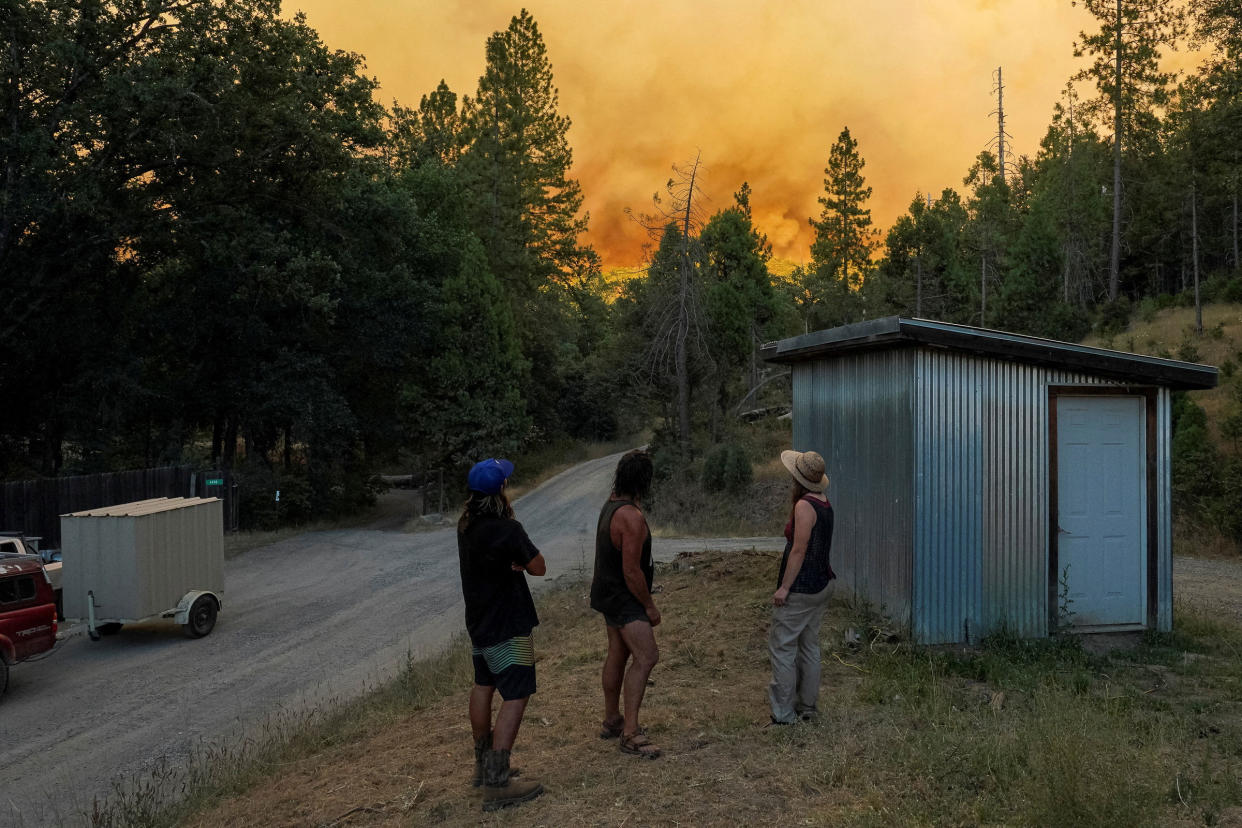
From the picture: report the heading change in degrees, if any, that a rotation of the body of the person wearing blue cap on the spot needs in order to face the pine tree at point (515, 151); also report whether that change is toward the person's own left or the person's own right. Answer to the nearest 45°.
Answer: approximately 45° to the person's own left

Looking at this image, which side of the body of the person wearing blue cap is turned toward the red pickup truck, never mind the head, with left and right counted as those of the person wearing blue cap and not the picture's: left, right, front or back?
left

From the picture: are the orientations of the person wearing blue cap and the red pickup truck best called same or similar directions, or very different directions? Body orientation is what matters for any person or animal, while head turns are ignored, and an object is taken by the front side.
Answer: very different directions

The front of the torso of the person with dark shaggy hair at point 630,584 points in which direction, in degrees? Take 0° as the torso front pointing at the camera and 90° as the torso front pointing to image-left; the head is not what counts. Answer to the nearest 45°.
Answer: approximately 225°

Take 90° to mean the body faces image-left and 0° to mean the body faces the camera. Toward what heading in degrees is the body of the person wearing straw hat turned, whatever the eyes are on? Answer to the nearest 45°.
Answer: approximately 135°

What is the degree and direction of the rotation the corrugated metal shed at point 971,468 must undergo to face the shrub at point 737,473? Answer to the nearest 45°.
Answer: approximately 135° to its left

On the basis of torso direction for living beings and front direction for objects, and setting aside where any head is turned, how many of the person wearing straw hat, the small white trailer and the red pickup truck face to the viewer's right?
0

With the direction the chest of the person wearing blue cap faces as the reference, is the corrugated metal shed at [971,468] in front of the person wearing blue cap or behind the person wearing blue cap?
in front

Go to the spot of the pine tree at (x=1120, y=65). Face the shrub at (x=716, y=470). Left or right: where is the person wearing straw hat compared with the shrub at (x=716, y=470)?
left

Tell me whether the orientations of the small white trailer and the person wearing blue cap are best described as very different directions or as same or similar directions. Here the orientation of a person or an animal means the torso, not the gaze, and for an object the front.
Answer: very different directions

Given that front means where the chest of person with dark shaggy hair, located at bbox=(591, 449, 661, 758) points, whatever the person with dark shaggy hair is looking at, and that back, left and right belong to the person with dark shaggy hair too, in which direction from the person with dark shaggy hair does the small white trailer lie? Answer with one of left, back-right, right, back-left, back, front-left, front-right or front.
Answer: left

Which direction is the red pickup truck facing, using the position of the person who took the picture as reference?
facing the viewer and to the left of the viewer

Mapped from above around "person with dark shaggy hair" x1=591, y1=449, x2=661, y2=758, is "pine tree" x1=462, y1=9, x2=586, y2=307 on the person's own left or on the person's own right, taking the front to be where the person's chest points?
on the person's own left
